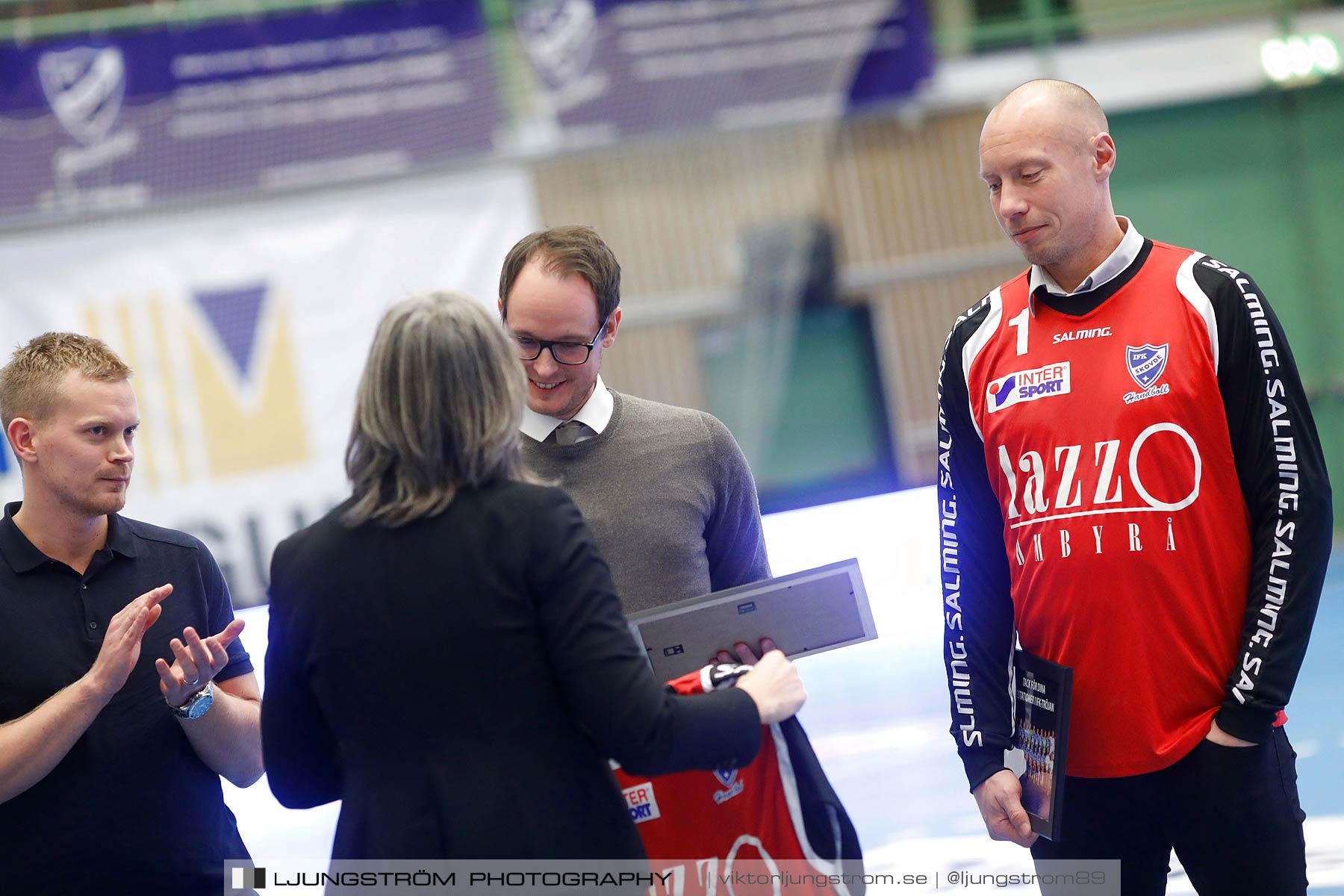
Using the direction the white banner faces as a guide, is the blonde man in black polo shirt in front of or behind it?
in front

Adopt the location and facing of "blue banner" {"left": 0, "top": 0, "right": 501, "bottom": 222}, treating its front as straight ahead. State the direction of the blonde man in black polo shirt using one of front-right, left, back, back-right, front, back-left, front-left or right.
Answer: front

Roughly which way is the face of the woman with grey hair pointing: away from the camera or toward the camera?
away from the camera

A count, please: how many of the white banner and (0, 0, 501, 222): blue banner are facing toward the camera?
2

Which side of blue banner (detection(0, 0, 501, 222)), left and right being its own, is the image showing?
front

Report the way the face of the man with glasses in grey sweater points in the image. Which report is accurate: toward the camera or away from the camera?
toward the camera

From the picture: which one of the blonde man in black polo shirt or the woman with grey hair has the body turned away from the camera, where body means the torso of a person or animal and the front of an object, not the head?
the woman with grey hair

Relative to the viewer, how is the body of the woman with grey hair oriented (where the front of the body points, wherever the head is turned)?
away from the camera

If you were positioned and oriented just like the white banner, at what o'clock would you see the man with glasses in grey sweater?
The man with glasses in grey sweater is roughly at 12 o'clock from the white banner.

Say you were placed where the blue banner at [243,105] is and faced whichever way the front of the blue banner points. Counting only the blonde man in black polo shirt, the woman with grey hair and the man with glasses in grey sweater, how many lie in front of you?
3

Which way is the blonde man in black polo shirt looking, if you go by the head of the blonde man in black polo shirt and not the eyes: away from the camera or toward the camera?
toward the camera

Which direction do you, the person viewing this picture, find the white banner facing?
facing the viewer

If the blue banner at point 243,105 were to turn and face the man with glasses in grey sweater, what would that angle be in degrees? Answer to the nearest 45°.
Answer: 0° — it already faces them

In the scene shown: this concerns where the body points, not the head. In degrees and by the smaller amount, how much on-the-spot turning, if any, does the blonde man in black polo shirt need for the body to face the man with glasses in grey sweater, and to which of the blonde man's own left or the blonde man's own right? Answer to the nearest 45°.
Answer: approximately 45° to the blonde man's own left

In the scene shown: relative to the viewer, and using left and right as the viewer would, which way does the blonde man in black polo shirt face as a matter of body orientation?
facing the viewer and to the right of the viewer

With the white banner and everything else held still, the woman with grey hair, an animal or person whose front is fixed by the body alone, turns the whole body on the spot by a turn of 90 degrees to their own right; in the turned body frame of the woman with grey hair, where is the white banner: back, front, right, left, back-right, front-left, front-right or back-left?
left
